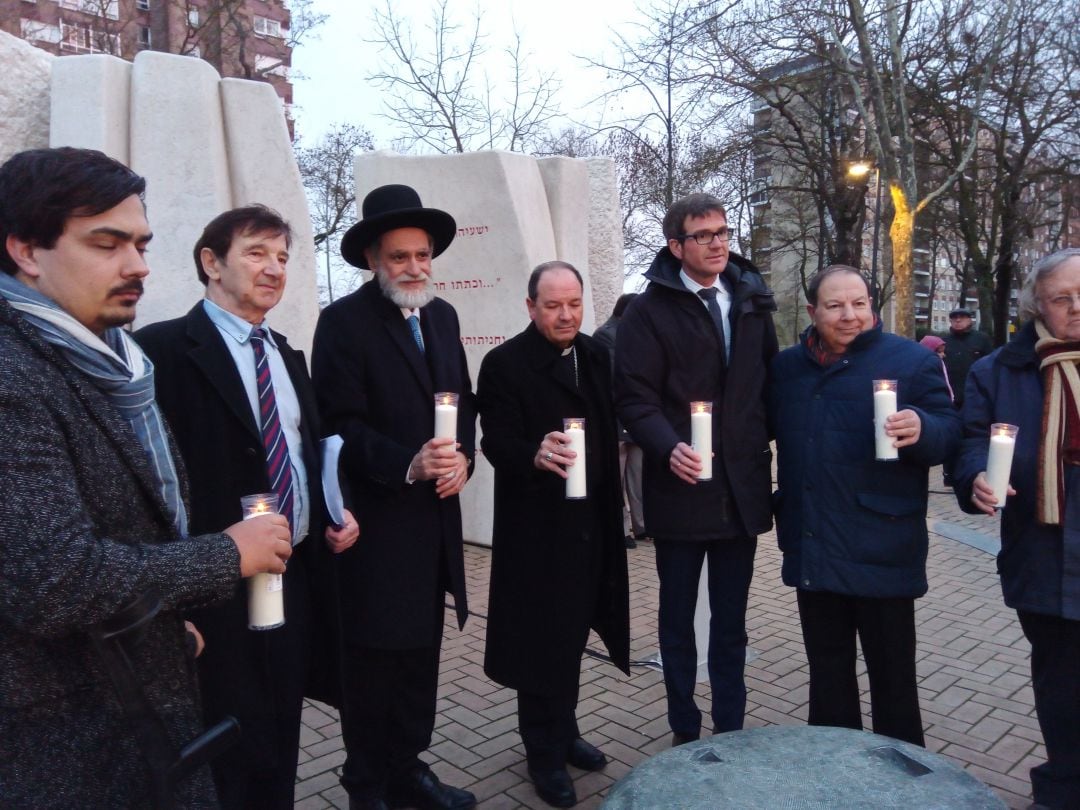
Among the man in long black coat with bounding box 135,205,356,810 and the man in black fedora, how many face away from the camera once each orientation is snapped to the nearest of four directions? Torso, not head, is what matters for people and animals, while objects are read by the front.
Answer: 0

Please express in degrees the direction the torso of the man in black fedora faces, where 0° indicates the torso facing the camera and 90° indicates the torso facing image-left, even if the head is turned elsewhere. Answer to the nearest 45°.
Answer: approximately 315°

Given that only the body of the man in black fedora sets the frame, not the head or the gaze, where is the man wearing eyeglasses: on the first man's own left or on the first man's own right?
on the first man's own left

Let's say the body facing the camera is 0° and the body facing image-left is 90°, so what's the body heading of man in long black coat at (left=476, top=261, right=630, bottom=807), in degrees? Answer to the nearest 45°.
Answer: approximately 315°

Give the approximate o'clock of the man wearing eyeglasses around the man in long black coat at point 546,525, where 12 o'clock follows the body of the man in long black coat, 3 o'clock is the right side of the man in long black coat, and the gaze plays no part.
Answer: The man wearing eyeglasses is roughly at 10 o'clock from the man in long black coat.

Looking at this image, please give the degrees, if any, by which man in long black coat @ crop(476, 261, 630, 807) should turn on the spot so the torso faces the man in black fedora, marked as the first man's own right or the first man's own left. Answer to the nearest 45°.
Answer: approximately 90° to the first man's own right

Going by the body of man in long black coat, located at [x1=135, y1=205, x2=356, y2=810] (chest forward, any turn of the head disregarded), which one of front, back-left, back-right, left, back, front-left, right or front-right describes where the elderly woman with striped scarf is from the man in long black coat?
front-left

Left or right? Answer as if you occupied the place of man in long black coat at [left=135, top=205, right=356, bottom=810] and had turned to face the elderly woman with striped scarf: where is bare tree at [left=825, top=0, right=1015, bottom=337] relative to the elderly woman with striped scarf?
left

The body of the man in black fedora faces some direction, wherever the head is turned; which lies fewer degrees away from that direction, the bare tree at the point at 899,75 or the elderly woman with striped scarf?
the elderly woman with striped scarf

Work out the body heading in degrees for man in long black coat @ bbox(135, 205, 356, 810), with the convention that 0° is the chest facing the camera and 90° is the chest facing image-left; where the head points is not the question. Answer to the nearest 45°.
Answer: approximately 315°
